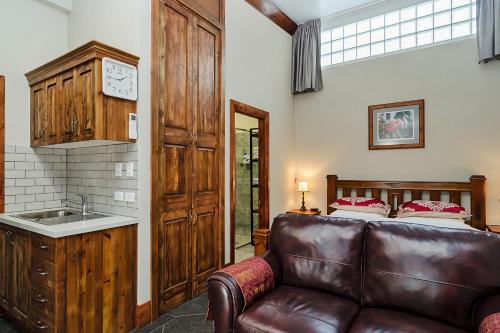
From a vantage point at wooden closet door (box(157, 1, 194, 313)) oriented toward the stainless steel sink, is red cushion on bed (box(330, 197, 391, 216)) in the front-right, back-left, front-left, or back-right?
back-right

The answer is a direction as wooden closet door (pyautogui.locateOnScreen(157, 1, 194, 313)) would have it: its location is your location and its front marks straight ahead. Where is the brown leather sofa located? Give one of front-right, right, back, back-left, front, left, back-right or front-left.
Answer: front

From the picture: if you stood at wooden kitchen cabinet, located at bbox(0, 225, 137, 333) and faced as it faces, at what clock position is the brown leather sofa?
The brown leather sofa is roughly at 9 o'clock from the wooden kitchen cabinet.

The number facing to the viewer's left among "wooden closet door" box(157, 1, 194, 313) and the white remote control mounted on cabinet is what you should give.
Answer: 0

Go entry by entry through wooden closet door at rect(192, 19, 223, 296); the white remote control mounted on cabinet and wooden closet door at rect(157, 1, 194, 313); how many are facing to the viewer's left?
0

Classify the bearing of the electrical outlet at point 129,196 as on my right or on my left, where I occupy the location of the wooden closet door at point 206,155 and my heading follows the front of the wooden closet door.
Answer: on my right

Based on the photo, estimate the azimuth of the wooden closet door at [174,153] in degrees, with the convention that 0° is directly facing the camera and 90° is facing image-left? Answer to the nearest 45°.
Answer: approximately 315°
